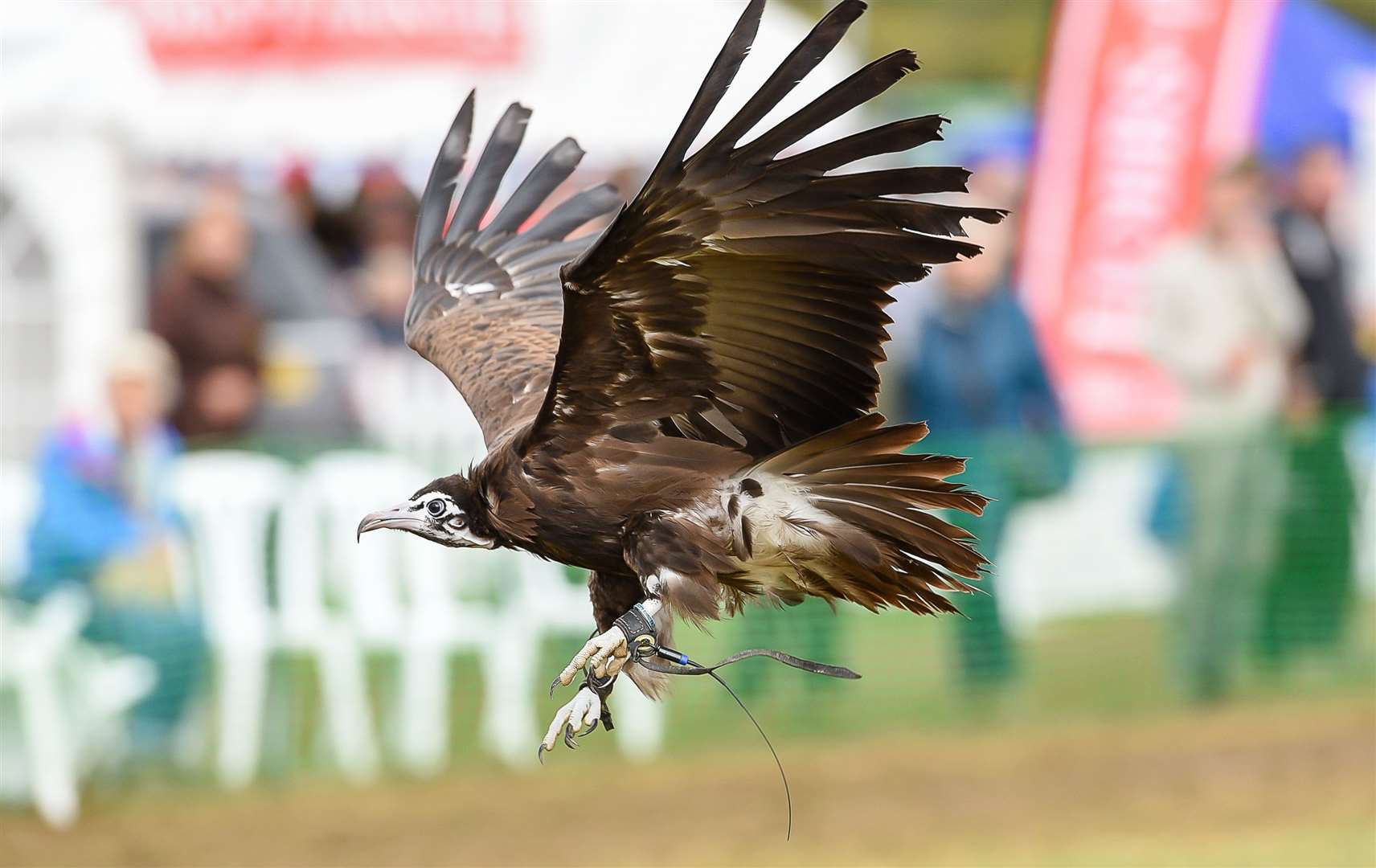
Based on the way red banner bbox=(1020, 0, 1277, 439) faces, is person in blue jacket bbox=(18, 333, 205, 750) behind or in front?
in front

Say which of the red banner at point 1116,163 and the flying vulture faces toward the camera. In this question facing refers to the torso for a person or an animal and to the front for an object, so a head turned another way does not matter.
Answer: the red banner

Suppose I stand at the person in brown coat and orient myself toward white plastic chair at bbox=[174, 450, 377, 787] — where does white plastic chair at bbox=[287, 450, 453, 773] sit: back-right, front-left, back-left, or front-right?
front-left

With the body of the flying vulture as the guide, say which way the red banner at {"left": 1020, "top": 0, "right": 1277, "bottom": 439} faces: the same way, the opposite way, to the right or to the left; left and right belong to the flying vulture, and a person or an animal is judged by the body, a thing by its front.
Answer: to the left

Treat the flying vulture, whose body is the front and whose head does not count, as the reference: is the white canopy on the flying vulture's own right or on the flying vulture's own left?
on the flying vulture's own right

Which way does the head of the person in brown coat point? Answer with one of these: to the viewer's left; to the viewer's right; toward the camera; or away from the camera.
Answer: toward the camera

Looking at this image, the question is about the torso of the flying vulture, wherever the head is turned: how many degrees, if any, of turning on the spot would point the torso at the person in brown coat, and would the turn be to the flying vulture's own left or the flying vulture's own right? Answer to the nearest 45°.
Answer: approximately 45° to the flying vulture's own right

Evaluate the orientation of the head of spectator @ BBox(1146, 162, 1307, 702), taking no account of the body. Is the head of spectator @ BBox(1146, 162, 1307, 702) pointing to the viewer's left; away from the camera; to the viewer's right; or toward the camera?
toward the camera

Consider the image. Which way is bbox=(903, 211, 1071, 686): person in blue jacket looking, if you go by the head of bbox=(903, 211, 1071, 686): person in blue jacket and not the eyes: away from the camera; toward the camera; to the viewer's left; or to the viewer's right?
toward the camera

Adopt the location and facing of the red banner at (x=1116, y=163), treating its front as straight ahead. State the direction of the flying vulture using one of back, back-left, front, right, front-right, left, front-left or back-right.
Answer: front

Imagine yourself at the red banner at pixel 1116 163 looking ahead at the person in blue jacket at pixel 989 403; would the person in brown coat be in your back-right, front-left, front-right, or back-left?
front-right

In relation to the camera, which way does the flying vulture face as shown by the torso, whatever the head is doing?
to the viewer's left

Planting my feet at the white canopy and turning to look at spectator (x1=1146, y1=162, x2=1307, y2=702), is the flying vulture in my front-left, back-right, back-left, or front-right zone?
front-right

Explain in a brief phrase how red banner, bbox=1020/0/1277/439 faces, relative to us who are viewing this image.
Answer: facing the viewer
